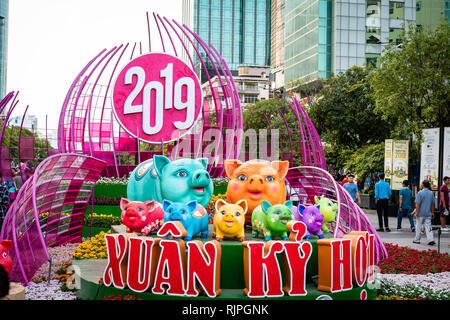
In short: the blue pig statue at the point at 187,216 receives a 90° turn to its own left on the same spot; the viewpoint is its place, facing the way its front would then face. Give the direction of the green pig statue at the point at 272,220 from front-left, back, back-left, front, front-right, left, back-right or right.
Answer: front-left

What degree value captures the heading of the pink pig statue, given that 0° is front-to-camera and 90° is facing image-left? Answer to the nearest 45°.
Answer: approximately 45°

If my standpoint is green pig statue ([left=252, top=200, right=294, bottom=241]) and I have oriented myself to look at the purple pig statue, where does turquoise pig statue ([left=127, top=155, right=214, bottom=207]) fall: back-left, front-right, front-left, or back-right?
back-left

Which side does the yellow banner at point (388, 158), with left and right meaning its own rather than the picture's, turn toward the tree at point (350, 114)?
back

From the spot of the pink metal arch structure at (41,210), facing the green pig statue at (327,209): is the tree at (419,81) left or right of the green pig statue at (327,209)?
left

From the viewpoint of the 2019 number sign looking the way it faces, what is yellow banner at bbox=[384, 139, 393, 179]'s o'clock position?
The yellow banner is roughly at 8 o'clock from the 2019 number sign.
